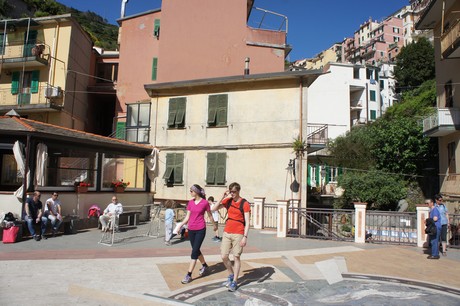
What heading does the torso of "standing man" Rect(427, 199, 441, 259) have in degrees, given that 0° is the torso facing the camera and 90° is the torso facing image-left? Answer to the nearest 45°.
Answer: approximately 90°

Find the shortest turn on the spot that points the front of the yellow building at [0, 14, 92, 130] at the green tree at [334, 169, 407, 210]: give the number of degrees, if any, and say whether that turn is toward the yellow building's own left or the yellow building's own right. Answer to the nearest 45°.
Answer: approximately 45° to the yellow building's own left

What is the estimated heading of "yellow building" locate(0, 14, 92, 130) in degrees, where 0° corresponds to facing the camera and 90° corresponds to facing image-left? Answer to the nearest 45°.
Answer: approximately 0°

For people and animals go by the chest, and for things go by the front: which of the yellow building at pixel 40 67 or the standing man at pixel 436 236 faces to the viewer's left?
the standing man

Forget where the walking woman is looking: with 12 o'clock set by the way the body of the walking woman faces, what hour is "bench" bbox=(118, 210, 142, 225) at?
The bench is roughly at 4 o'clock from the walking woman.

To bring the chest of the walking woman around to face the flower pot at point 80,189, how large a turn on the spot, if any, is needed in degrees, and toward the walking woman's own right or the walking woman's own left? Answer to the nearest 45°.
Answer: approximately 90° to the walking woman's own right

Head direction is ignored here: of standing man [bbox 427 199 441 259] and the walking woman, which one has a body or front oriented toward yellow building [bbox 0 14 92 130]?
the standing man

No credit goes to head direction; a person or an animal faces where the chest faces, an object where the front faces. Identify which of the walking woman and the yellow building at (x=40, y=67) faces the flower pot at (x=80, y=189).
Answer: the yellow building

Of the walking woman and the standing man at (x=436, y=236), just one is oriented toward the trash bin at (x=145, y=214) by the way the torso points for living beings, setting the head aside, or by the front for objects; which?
the standing man

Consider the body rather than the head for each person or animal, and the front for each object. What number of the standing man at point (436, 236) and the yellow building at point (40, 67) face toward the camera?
1

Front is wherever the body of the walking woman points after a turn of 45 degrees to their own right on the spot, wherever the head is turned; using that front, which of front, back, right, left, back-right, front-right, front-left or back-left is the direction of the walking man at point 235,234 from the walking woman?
back-left
